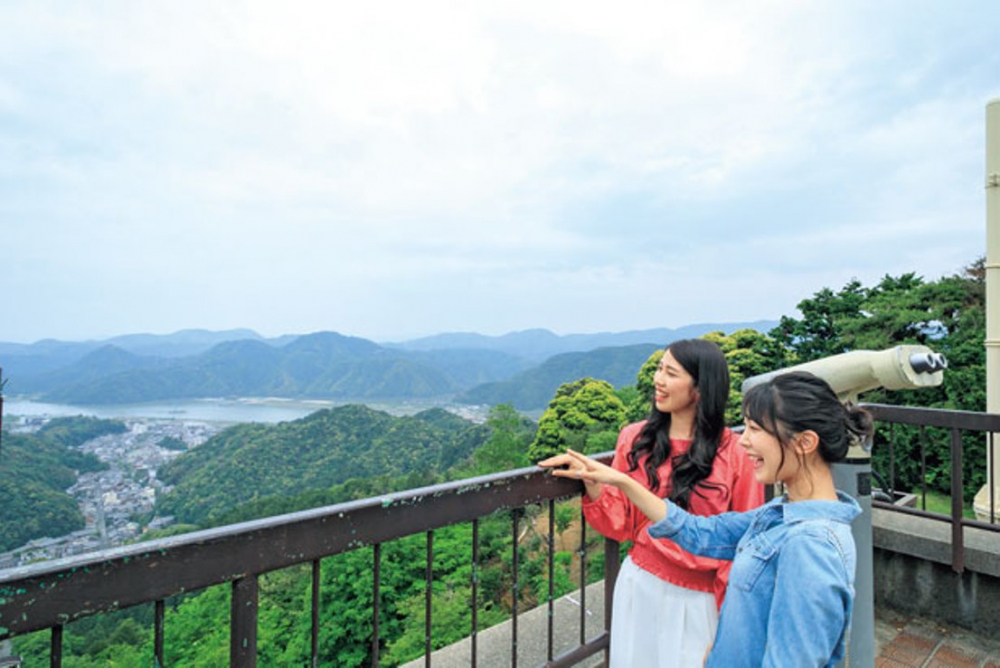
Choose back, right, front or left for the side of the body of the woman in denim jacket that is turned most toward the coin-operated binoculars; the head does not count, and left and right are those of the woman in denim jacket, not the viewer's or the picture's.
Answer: right

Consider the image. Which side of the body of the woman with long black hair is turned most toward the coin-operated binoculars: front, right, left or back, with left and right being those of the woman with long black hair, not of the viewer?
back

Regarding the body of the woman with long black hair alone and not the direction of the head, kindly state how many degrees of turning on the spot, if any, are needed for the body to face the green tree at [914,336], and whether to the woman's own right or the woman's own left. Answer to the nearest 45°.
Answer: approximately 180°

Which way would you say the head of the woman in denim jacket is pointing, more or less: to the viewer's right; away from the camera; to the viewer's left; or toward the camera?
to the viewer's left

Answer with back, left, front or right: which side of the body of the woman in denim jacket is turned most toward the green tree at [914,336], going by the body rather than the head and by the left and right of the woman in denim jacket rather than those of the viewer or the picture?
right

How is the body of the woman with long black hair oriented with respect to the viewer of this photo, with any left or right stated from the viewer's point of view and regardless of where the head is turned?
facing the viewer and to the left of the viewer

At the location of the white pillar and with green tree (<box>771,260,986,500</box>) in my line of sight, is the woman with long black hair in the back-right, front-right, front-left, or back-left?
back-left

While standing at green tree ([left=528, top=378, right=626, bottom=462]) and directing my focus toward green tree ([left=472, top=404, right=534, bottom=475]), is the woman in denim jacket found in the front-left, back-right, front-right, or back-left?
back-left

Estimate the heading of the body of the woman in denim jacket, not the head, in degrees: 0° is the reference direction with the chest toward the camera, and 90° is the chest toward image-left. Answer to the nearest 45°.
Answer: approximately 90°

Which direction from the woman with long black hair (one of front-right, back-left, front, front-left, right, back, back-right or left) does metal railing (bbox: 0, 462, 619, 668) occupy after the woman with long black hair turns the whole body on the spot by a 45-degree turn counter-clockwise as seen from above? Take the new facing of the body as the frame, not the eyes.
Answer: front-right

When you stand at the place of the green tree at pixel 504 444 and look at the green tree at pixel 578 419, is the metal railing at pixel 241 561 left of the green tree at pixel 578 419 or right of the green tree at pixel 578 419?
right
